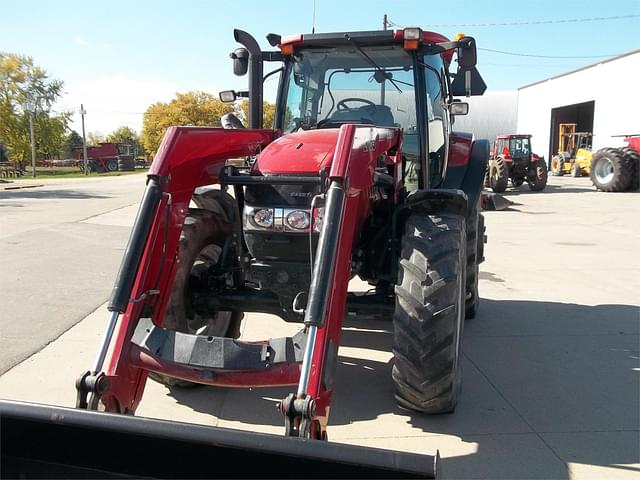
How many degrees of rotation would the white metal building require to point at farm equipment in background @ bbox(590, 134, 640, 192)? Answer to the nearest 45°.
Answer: approximately 45° to its left

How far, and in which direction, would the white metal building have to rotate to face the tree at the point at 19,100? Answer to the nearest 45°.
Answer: approximately 45° to its right

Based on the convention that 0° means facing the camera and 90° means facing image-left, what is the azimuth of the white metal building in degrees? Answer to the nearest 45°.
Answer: approximately 45°

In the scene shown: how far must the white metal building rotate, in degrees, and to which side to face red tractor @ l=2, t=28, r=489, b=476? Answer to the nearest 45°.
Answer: approximately 45° to its left

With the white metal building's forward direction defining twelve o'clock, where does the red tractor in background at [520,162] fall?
The red tractor in background is roughly at 11 o'clock from the white metal building.
